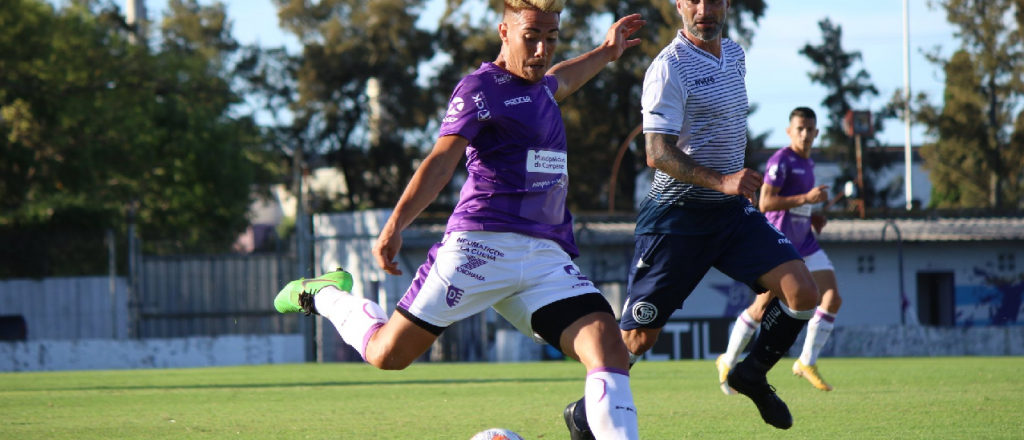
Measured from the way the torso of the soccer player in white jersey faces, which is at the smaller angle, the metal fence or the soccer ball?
the soccer ball

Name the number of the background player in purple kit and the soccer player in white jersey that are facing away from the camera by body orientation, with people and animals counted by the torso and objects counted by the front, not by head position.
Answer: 0

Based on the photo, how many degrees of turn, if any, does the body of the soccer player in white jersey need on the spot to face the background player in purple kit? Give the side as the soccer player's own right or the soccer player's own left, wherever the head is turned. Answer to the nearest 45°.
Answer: approximately 135° to the soccer player's own left

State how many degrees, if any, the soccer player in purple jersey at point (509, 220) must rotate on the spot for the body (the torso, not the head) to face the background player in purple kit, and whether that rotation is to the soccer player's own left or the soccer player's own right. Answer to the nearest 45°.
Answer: approximately 90° to the soccer player's own left

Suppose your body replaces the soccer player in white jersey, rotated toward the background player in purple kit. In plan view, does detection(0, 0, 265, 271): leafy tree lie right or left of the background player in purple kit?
left

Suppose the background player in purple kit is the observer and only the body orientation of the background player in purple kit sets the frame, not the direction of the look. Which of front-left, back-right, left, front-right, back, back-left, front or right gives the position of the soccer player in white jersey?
front-right
